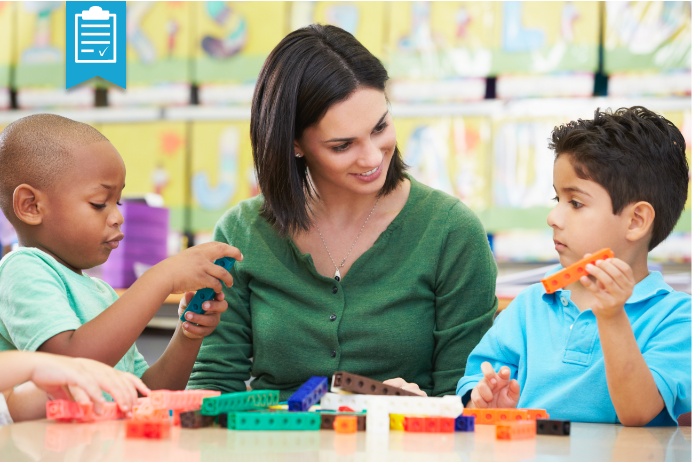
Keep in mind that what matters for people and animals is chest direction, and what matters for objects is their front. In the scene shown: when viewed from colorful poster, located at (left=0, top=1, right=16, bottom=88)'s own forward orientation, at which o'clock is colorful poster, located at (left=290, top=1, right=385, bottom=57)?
colorful poster, located at (left=290, top=1, right=385, bottom=57) is roughly at 10 o'clock from colorful poster, located at (left=0, top=1, right=16, bottom=88).

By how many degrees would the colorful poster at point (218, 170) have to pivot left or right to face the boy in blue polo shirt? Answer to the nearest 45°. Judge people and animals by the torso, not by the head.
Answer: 0° — it already faces them

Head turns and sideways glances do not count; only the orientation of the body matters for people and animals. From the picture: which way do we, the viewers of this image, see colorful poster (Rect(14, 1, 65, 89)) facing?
facing the viewer

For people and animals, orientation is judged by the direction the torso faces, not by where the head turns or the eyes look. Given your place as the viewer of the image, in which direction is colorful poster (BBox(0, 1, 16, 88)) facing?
facing the viewer

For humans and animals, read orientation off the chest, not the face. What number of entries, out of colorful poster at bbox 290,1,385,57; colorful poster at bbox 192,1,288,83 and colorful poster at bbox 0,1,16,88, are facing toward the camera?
3

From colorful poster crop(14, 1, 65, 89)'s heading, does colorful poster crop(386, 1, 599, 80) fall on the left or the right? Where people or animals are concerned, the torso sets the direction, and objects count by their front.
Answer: on its left

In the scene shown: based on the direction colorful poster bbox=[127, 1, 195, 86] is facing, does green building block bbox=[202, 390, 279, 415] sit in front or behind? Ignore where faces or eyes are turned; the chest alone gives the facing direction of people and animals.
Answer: in front

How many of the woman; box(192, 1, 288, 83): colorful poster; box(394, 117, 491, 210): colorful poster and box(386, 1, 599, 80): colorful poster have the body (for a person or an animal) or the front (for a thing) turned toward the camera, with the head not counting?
4

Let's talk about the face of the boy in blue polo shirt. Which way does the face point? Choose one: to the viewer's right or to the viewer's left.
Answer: to the viewer's left

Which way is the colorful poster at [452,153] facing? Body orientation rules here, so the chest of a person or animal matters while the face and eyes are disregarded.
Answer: toward the camera
